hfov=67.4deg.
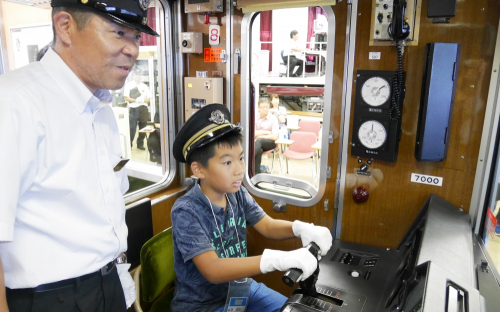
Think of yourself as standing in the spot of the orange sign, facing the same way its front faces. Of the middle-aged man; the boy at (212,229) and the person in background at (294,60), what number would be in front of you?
2

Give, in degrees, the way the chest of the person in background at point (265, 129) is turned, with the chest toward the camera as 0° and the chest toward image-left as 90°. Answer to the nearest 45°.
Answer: approximately 45°

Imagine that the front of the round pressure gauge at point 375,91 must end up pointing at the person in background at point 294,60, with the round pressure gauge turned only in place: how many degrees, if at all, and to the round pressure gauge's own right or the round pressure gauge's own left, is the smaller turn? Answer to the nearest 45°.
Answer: approximately 180°

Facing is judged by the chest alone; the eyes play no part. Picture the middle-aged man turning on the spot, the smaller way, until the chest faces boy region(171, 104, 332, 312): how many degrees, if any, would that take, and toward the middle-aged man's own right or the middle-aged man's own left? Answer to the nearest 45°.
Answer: approximately 90° to the middle-aged man's own left

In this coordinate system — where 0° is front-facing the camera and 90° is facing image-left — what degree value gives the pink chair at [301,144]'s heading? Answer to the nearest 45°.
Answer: approximately 45°

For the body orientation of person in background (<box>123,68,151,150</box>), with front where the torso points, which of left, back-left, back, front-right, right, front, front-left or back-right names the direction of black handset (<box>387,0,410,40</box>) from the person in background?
front-left

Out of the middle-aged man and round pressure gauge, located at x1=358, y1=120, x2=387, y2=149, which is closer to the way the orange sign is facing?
the middle-aged man

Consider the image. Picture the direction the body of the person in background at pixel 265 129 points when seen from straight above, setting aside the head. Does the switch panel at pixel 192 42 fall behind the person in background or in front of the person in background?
in front

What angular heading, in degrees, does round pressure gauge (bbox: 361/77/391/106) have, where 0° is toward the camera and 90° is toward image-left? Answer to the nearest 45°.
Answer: approximately 0°

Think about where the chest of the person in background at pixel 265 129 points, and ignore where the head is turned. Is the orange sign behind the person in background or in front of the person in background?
in front

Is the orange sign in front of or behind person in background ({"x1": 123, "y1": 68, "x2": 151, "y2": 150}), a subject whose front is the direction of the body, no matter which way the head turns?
in front

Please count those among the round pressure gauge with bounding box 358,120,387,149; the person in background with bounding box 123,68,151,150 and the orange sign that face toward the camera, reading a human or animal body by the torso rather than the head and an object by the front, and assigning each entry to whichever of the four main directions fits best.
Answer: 3

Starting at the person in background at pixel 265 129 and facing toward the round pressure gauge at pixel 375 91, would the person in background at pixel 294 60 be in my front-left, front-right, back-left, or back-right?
back-left

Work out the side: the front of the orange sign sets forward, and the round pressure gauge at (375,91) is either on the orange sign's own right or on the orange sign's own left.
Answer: on the orange sign's own left

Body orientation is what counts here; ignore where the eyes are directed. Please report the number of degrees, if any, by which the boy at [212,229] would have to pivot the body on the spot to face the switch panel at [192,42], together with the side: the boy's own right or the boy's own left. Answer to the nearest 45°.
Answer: approximately 135° to the boy's own left

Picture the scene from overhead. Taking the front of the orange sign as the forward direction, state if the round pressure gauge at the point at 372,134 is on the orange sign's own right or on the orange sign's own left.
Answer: on the orange sign's own left
